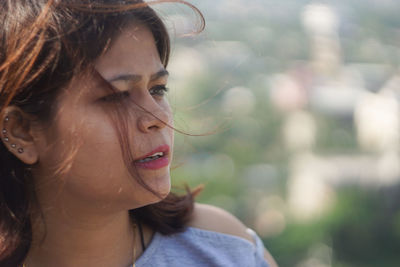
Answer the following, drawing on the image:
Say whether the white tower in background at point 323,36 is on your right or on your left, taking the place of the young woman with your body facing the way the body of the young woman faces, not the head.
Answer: on your left

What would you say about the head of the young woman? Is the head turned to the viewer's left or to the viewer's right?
to the viewer's right

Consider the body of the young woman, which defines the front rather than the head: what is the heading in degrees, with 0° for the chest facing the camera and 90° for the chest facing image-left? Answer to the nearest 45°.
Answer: approximately 315°
